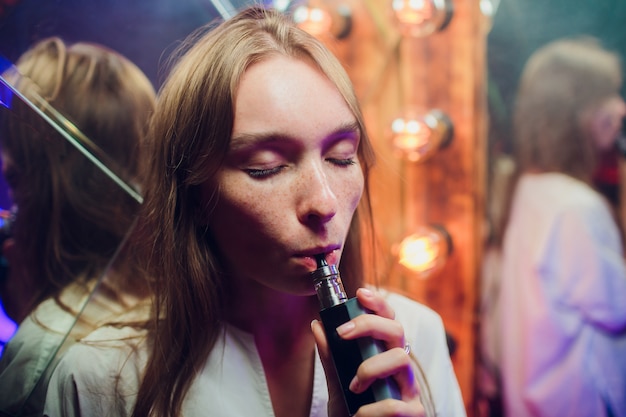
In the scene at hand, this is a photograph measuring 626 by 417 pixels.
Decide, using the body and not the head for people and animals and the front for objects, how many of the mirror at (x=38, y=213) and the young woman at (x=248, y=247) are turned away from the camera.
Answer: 0

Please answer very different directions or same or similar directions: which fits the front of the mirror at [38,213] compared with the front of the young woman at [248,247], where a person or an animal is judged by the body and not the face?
same or similar directions

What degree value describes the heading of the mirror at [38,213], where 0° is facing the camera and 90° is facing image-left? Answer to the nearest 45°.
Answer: approximately 315°

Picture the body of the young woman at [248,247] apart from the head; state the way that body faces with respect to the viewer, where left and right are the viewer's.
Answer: facing the viewer and to the right of the viewer

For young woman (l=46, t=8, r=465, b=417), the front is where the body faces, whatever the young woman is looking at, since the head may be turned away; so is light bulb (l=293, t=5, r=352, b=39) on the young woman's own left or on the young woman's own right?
on the young woman's own left
